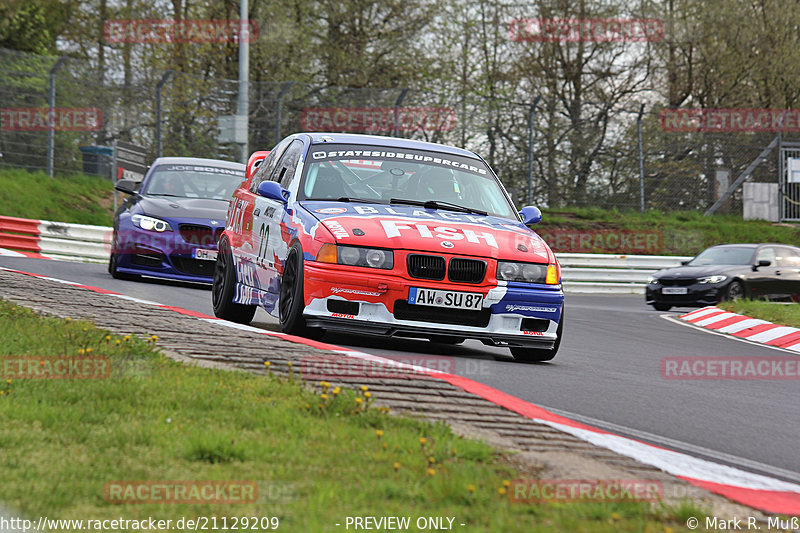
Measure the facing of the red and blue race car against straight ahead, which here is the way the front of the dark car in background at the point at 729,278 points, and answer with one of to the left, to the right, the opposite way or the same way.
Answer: to the left

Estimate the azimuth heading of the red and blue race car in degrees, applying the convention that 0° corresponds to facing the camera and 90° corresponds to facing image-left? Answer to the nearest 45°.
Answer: approximately 315°

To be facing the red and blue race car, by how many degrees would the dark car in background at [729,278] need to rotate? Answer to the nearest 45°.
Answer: approximately 45° to its left

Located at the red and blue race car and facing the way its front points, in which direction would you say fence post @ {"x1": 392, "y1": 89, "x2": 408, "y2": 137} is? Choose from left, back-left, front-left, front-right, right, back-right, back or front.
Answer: back-left

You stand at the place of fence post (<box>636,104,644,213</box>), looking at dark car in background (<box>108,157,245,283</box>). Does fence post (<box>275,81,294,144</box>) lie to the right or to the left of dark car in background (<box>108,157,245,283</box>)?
right

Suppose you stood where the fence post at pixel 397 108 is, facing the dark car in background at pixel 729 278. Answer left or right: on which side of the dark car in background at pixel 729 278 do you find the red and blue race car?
right

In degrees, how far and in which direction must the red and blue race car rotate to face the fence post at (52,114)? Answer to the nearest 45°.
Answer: approximately 180°

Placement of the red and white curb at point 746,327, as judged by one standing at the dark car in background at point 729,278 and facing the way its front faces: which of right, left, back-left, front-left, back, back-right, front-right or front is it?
front-left

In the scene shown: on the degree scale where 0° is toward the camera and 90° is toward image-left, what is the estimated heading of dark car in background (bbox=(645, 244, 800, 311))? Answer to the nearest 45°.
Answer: approximately 45°

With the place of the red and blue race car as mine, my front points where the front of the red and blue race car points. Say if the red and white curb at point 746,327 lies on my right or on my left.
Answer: on my left

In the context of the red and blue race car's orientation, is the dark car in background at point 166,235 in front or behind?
behind

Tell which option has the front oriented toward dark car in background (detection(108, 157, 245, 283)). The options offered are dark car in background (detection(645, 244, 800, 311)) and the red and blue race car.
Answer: dark car in background (detection(645, 244, 800, 311))

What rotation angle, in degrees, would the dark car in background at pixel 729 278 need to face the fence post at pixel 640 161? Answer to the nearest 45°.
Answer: approximately 135° to its right
